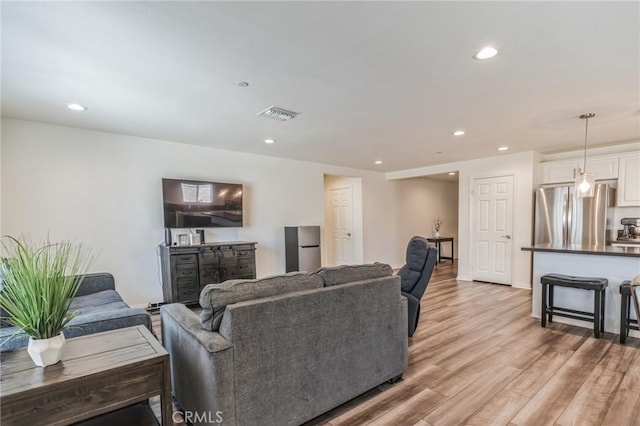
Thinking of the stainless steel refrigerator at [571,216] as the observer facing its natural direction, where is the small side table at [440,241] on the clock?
The small side table is roughly at 4 o'clock from the stainless steel refrigerator.

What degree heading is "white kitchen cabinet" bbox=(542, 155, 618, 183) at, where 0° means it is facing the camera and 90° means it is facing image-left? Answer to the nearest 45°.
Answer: approximately 0°

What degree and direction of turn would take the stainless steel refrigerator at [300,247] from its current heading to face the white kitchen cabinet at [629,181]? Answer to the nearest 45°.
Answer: approximately 45° to its left

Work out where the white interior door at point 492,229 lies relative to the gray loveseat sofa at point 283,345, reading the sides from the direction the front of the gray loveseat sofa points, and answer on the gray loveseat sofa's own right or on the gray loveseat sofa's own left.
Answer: on the gray loveseat sofa's own right

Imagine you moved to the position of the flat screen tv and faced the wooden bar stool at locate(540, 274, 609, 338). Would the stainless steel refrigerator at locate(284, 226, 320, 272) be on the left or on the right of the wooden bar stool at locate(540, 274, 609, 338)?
left

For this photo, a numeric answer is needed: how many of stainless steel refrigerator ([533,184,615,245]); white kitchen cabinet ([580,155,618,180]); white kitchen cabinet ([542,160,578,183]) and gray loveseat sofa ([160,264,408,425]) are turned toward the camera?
3
